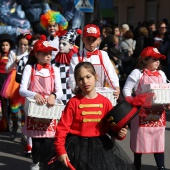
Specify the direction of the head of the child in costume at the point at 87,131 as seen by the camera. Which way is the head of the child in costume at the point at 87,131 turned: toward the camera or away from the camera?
toward the camera

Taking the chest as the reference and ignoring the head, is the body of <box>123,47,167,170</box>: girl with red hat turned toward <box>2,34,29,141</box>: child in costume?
no

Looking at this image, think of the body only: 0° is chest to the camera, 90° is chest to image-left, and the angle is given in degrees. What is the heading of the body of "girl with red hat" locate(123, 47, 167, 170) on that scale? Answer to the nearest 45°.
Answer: approximately 315°

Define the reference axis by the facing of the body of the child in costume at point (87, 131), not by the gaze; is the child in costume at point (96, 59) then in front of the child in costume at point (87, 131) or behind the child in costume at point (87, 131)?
behind

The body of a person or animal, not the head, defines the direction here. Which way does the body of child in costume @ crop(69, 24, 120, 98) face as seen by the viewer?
toward the camera

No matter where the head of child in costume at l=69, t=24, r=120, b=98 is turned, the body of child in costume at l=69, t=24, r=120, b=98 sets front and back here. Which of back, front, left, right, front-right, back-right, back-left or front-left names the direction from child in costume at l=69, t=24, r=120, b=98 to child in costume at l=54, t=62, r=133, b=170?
front

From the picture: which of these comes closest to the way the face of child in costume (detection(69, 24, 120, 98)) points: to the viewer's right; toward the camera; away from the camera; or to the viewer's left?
toward the camera

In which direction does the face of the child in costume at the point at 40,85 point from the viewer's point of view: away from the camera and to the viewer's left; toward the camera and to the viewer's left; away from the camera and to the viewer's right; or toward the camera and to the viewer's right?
toward the camera and to the viewer's right

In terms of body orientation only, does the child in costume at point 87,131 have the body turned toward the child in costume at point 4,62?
no

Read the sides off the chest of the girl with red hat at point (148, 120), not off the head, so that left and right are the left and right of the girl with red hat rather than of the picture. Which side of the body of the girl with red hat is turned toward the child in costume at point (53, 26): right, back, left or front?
back

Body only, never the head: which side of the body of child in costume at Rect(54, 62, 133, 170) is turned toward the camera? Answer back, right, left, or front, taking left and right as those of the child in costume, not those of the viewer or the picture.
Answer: front

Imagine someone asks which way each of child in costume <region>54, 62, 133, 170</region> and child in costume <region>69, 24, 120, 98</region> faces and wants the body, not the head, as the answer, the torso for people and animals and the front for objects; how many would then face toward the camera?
2
